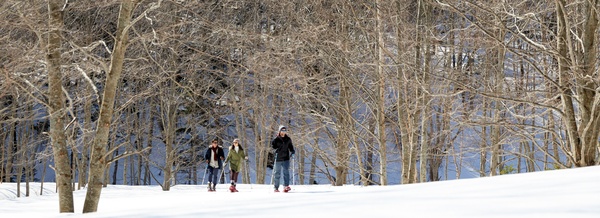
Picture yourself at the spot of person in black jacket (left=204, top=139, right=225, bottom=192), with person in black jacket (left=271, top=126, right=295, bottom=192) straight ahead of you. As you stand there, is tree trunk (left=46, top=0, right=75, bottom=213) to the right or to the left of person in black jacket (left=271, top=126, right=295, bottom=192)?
right

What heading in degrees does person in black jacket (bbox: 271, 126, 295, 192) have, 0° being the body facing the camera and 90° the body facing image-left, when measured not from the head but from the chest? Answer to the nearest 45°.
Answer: approximately 0°

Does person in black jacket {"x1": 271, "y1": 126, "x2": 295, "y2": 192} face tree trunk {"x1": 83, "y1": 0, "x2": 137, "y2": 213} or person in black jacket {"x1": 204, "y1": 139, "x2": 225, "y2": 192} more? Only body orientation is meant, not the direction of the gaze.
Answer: the tree trunk

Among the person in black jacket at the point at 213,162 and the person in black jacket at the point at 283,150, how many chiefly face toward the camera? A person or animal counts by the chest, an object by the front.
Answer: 2

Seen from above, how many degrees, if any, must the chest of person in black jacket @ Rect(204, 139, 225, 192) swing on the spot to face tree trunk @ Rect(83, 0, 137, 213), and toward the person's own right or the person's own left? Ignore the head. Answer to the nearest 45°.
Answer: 0° — they already face it

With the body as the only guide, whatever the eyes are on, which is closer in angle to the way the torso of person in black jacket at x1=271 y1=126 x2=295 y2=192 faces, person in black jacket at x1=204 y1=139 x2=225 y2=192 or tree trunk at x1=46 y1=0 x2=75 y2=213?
the tree trunk

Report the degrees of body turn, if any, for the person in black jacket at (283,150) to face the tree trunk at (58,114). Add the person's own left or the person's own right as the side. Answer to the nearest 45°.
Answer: approximately 45° to the person's own right

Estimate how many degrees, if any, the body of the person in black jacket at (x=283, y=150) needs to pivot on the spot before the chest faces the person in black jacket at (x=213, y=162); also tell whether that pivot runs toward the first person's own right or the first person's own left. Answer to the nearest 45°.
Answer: approximately 135° to the first person's own right

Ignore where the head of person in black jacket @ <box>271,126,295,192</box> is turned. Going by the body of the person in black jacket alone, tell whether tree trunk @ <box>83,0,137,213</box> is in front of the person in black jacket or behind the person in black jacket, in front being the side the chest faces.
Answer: in front
